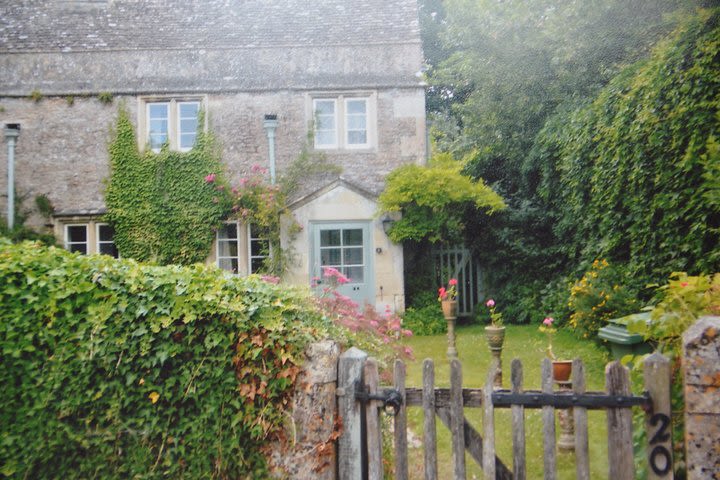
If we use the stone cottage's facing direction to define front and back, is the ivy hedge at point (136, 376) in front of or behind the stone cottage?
in front

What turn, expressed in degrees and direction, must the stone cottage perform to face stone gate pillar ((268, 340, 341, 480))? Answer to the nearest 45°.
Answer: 0° — it already faces it

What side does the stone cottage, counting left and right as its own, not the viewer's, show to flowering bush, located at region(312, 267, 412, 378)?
front

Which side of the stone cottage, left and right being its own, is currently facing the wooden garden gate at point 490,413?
front

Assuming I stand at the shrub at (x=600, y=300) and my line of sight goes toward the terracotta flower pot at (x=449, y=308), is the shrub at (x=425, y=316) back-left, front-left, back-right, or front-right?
front-right

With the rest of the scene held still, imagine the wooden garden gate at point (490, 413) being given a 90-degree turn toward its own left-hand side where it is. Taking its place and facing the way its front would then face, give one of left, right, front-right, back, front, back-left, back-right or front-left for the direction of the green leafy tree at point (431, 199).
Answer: left

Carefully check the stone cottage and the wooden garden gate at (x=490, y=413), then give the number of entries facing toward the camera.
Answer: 2

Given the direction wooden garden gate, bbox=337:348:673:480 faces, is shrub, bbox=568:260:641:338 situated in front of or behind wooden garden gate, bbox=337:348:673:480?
behind

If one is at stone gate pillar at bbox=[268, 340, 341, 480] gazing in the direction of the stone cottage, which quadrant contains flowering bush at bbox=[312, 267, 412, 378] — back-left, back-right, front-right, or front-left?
front-right

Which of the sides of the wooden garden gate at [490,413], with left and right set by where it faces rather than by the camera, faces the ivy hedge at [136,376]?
right

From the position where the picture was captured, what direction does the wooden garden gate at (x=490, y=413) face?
facing the viewer

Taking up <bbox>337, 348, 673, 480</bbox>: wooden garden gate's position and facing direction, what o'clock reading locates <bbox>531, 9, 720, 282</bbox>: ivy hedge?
The ivy hedge is roughly at 7 o'clock from the wooden garden gate.

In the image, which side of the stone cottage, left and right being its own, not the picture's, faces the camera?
front

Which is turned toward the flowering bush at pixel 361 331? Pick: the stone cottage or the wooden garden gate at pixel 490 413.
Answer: the stone cottage

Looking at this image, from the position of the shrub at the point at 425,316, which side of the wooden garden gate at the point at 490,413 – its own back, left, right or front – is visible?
back
